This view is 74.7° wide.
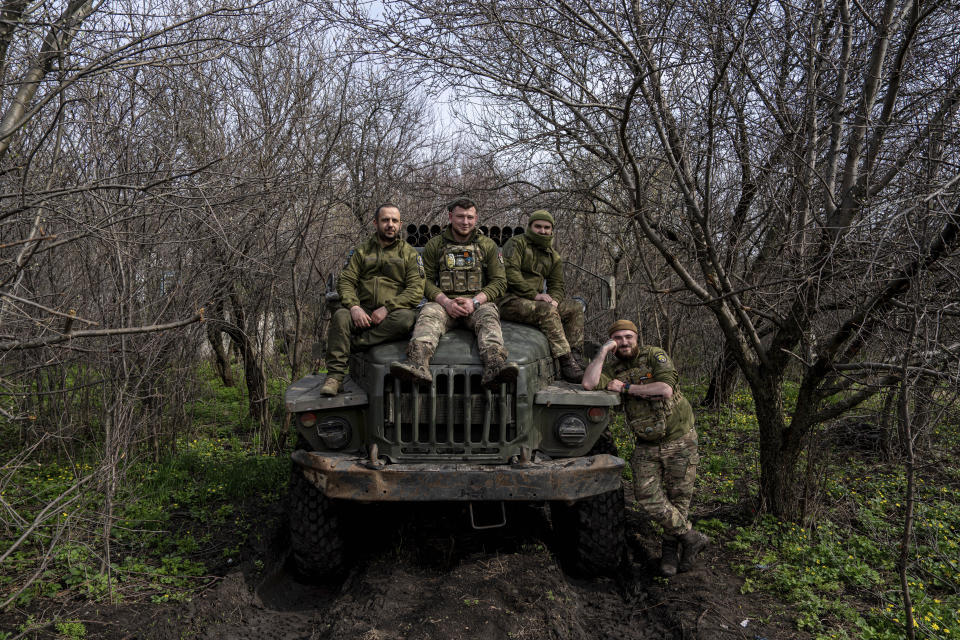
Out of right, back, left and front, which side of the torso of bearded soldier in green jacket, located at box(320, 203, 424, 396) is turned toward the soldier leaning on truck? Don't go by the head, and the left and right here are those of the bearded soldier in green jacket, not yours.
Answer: left

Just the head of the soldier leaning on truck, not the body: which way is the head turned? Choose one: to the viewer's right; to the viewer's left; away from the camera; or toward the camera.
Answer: toward the camera

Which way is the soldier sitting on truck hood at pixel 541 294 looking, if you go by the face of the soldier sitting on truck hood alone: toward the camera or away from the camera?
toward the camera

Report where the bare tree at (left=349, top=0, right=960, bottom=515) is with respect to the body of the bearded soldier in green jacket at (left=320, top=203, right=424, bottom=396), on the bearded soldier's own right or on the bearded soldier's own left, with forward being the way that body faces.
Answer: on the bearded soldier's own left

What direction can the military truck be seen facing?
toward the camera

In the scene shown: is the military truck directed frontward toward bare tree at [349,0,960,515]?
no

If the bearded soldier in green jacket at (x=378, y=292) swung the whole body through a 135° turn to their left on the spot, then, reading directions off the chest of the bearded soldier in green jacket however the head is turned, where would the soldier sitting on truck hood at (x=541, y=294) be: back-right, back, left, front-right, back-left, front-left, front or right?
front-right

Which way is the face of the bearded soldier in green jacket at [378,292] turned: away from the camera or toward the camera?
toward the camera

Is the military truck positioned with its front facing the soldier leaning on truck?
no
